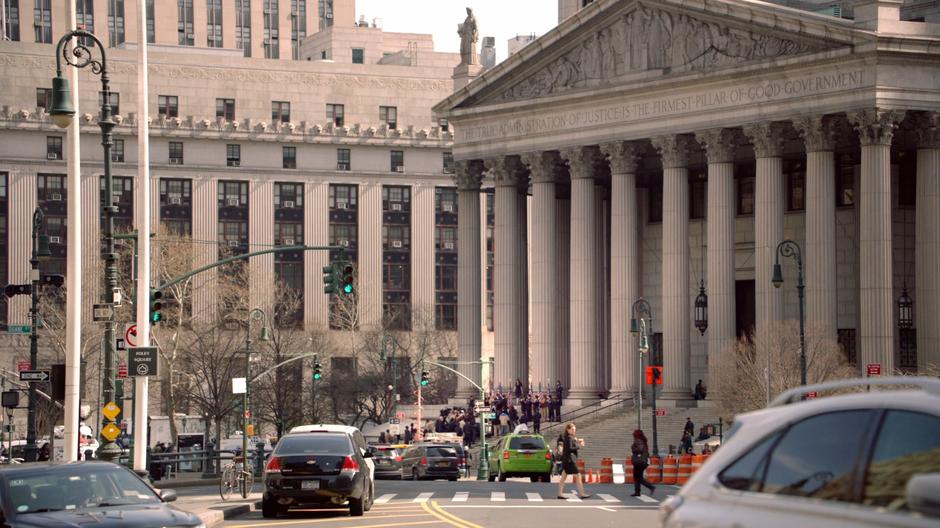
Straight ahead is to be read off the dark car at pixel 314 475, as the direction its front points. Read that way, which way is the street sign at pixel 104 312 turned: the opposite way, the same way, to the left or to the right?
the opposite way

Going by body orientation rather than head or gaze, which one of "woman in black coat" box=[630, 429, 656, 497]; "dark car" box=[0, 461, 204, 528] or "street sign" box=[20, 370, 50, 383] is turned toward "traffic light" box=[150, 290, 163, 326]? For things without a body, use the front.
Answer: the woman in black coat

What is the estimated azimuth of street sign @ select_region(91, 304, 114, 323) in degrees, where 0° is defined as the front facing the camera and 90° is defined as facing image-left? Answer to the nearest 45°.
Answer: approximately 0°

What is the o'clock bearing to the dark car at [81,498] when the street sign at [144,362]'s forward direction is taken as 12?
The dark car is roughly at 12 o'clock from the street sign.

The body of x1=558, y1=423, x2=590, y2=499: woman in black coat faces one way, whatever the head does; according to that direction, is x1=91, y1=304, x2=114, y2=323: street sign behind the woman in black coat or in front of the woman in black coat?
behind

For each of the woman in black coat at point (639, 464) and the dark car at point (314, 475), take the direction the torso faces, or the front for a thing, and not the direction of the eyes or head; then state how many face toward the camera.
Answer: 0
